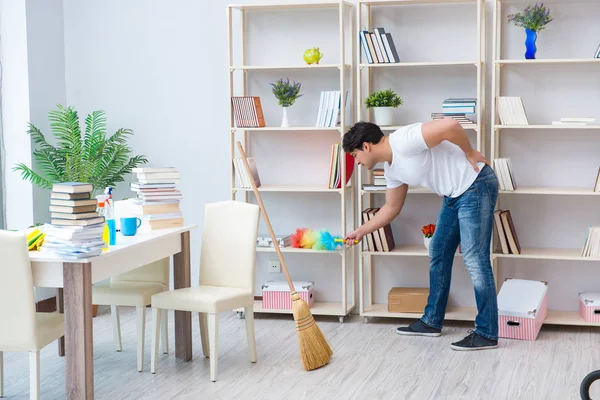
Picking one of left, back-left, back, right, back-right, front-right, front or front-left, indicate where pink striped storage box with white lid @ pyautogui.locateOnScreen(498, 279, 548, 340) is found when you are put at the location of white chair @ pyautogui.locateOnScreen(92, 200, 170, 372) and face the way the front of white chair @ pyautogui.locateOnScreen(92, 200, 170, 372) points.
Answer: back-left

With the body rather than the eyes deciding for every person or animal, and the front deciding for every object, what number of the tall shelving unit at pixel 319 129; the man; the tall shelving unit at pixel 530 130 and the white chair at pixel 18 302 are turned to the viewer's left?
1

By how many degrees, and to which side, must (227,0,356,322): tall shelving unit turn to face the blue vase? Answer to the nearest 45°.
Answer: approximately 90° to its left

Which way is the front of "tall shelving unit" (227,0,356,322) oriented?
toward the camera

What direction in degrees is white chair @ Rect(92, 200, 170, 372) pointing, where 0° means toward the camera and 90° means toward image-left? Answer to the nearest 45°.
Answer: approximately 45°

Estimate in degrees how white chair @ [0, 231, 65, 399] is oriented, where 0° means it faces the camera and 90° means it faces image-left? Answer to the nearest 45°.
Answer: approximately 225°

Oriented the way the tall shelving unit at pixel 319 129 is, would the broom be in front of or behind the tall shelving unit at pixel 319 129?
in front

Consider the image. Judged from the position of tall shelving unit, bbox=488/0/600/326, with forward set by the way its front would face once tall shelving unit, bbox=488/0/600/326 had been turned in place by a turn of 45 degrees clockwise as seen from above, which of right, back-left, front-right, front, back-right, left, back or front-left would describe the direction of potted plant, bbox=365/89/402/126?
front-right

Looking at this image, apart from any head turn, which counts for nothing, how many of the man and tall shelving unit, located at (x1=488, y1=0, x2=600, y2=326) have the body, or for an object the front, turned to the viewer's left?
1

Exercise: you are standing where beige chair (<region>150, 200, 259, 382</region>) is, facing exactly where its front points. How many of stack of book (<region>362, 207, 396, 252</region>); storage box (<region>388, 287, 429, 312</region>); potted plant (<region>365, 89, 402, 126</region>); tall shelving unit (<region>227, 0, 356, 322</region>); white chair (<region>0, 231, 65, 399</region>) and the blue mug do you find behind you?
4

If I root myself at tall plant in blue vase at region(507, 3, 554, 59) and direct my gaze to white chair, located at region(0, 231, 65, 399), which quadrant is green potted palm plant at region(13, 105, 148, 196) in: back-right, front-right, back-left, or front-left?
front-right

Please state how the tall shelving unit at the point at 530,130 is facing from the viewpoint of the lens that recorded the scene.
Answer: facing the viewer

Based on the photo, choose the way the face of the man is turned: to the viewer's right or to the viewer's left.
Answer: to the viewer's left

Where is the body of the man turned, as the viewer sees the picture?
to the viewer's left
